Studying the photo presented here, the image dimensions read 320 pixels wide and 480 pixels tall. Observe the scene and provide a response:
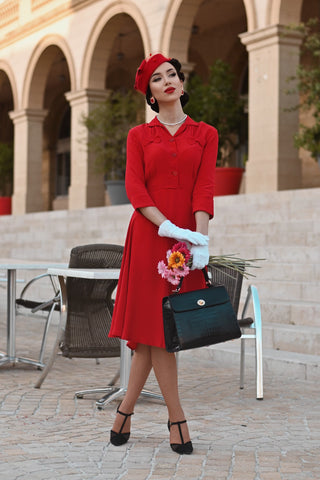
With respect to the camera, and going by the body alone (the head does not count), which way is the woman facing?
toward the camera

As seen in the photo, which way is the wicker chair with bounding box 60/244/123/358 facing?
toward the camera

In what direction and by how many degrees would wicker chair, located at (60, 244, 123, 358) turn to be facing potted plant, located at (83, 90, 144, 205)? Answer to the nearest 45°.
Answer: approximately 180°

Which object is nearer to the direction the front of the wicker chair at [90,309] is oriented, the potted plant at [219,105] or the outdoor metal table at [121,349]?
the outdoor metal table

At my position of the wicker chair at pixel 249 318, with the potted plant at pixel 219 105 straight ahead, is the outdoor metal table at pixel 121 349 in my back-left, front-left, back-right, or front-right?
back-left

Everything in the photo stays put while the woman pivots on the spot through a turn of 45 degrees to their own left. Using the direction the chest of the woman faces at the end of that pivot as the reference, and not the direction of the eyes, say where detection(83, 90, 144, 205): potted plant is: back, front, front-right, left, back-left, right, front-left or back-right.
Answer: back-left

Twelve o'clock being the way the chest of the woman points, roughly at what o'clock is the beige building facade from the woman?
The beige building facade is roughly at 6 o'clock from the woman.

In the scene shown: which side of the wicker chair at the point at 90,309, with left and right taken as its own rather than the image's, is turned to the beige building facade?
back
